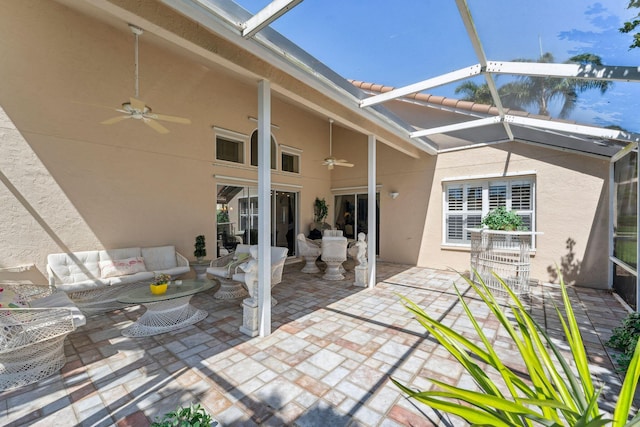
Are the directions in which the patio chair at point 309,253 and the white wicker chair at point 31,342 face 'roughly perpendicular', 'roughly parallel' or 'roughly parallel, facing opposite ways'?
roughly perpendicular

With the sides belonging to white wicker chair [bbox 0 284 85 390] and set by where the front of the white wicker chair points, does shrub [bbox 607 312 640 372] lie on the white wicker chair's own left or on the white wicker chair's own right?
on the white wicker chair's own right

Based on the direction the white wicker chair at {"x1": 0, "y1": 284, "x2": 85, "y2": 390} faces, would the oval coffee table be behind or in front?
in front

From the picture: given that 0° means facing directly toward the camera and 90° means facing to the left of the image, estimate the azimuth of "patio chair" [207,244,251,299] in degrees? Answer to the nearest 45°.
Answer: approximately 45°

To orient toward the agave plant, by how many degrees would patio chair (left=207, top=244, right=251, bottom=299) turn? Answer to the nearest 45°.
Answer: approximately 45° to its left

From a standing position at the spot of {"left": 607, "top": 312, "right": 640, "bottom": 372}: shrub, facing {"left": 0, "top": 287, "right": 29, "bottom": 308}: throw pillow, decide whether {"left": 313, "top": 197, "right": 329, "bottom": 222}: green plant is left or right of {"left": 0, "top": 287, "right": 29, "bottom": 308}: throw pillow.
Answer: right

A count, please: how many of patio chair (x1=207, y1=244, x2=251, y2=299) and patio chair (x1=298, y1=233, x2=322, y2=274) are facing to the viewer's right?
1

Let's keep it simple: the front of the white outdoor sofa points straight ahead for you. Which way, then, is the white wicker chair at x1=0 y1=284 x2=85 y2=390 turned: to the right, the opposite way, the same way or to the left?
to the left

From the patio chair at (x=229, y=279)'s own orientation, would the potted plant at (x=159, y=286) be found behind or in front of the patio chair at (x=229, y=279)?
in front

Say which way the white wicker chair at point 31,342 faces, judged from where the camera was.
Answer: facing away from the viewer and to the right of the viewer

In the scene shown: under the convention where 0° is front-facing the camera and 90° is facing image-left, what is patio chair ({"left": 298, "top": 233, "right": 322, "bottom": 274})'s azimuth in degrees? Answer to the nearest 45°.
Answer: approximately 270°
